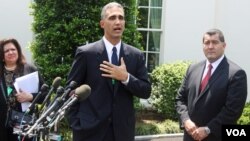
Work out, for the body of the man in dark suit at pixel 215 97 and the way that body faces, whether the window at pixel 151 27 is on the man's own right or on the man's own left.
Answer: on the man's own right

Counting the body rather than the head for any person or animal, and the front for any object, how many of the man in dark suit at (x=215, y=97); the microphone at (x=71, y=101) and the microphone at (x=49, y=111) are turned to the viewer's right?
2

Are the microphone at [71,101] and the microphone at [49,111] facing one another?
no

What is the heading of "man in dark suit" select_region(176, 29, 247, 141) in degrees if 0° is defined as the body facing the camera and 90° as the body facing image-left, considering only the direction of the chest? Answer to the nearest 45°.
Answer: approximately 45°

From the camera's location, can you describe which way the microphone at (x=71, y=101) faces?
facing to the right of the viewer

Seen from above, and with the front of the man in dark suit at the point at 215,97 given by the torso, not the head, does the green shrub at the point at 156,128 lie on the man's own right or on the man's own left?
on the man's own right

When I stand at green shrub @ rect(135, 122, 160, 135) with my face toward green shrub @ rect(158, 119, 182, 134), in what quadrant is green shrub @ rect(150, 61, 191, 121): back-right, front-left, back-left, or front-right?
front-left

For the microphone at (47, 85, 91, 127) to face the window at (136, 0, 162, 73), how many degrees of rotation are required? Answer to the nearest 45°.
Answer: approximately 90° to its left

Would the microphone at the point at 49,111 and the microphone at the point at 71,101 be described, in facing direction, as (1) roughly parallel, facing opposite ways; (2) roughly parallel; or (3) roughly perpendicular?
roughly parallel

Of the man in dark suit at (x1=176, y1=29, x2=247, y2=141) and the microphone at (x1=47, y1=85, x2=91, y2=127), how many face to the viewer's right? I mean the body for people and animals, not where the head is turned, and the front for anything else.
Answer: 1

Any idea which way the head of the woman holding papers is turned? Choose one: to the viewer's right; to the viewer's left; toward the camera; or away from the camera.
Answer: toward the camera

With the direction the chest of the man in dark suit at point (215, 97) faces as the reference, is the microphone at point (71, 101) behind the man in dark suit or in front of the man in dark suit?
in front

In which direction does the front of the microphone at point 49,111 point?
to the viewer's right

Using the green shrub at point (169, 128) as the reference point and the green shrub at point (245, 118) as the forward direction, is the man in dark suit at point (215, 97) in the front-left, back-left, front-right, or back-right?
front-right
